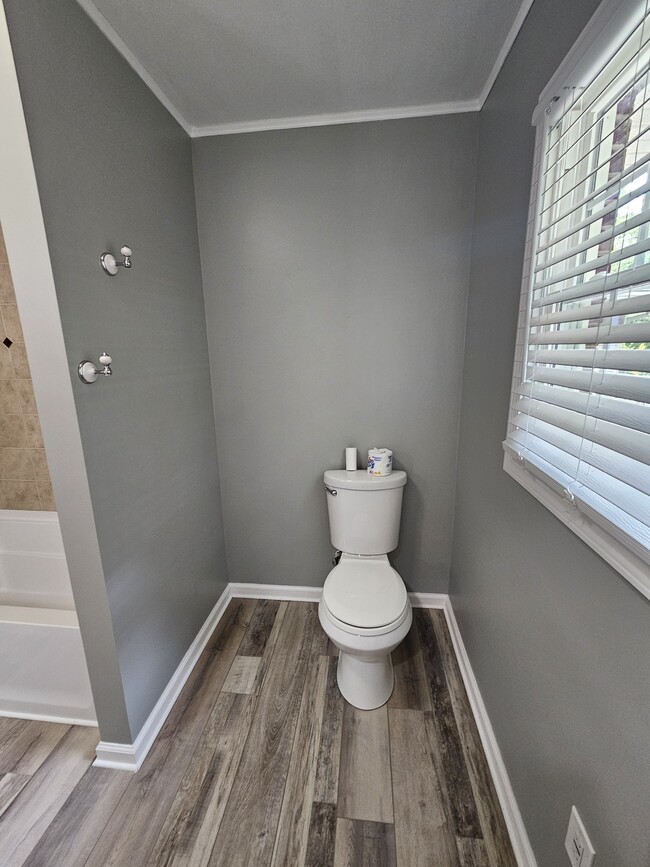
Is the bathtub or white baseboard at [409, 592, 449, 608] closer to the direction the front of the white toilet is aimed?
the bathtub

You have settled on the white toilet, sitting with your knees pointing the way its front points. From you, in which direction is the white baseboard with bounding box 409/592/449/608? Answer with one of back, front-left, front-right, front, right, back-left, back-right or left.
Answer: back-left

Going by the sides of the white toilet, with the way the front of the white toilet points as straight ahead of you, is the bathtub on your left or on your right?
on your right

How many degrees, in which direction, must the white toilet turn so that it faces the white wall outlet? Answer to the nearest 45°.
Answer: approximately 45° to its left

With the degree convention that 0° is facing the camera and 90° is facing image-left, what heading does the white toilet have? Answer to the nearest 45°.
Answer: approximately 0°

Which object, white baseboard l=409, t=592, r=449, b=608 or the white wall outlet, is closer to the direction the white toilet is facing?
the white wall outlet

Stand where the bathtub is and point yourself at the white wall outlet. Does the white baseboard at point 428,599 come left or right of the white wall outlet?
left
